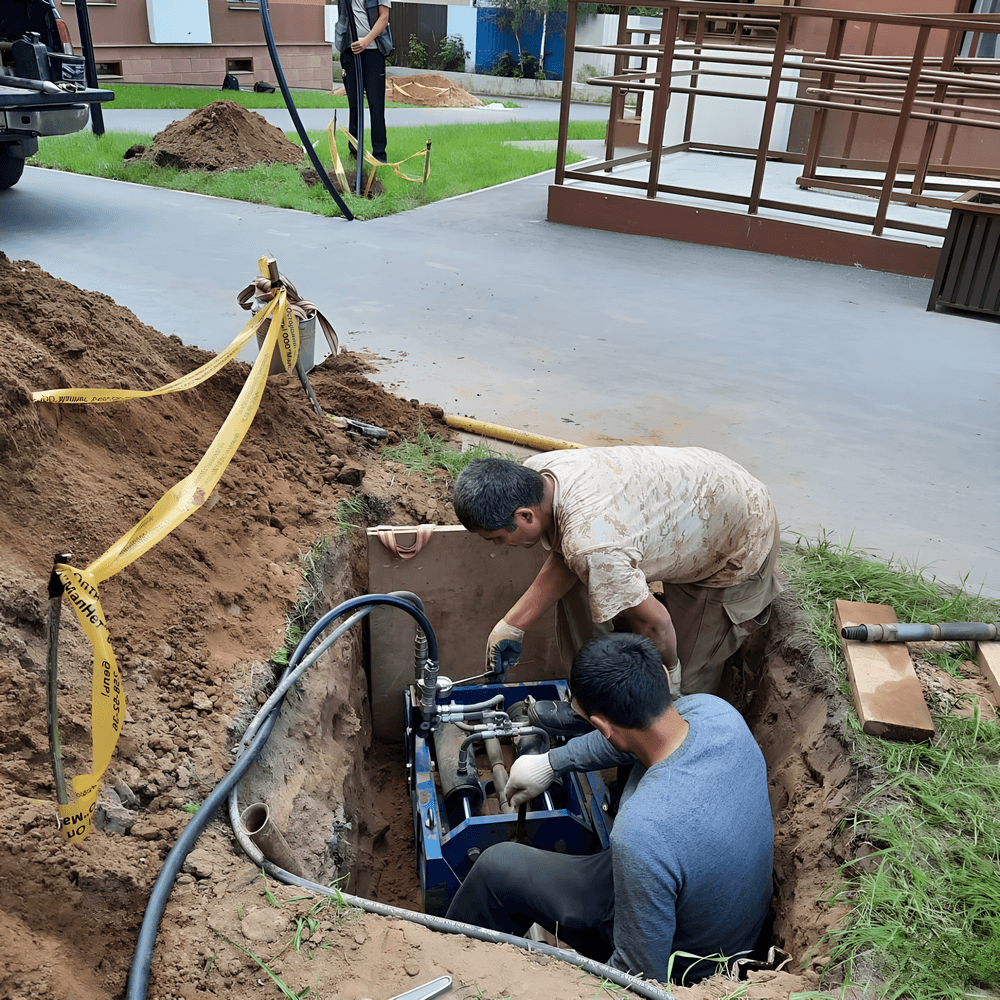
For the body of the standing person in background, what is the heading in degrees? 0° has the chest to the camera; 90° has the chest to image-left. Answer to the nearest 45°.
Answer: approximately 0°

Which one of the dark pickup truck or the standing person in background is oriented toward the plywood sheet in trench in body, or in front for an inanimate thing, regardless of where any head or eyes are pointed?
the standing person in background

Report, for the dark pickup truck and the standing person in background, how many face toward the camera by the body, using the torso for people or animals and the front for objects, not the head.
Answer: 1

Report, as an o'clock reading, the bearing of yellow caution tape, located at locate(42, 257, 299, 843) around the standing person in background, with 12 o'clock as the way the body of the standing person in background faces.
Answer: The yellow caution tape is roughly at 12 o'clock from the standing person in background.

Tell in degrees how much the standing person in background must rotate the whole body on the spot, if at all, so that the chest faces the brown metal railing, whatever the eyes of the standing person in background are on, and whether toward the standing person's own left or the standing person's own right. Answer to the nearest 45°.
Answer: approximately 90° to the standing person's own left

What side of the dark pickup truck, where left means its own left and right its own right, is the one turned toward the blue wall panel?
right

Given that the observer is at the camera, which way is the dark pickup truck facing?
facing away from the viewer and to the left of the viewer

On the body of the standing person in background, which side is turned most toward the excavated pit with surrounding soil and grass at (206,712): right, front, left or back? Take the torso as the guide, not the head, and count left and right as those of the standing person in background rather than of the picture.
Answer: front

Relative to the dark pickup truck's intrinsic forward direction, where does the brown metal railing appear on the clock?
The brown metal railing is roughly at 5 o'clock from the dark pickup truck.

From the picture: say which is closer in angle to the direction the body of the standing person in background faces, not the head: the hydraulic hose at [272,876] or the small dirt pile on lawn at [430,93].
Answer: the hydraulic hose

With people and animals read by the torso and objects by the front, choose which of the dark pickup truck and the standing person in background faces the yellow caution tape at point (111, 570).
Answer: the standing person in background

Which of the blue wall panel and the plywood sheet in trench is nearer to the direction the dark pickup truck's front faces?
the blue wall panel

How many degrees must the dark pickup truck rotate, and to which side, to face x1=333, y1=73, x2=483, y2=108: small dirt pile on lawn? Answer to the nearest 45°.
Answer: approximately 90° to its right

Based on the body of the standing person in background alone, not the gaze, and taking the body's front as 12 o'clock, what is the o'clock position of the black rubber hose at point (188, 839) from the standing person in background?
The black rubber hose is roughly at 12 o'clock from the standing person in background.
